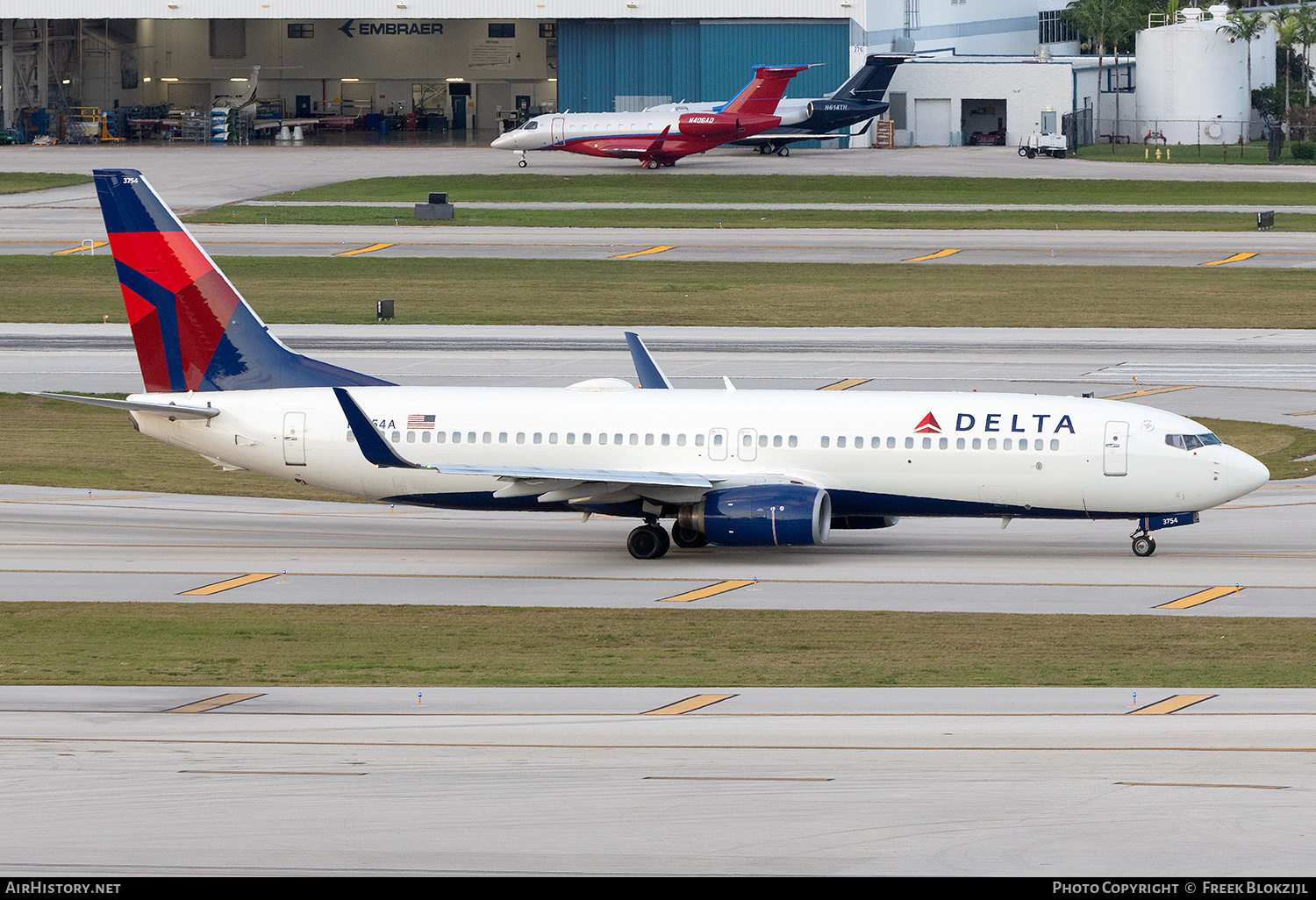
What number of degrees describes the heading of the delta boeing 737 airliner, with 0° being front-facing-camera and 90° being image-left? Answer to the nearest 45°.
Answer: approximately 270°
